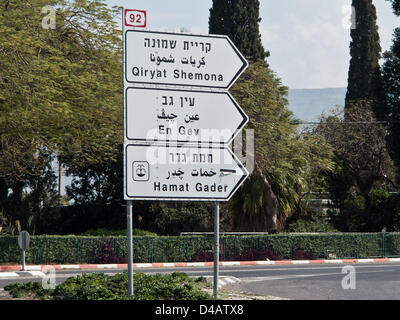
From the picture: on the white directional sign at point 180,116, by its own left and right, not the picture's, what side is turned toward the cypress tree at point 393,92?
back

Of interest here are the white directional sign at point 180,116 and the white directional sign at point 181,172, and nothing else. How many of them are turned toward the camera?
2

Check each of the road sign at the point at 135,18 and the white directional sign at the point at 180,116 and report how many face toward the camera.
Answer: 2

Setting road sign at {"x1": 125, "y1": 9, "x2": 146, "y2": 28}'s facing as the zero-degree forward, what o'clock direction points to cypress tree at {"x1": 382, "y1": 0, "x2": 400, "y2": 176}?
The cypress tree is roughly at 7 o'clock from the road sign.

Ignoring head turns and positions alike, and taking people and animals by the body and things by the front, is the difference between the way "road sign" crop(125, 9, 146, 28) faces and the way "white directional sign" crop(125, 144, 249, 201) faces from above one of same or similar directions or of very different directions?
same or similar directions

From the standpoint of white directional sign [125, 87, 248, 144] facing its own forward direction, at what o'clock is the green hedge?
The green hedge is roughly at 6 o'clock from the white directional sign.

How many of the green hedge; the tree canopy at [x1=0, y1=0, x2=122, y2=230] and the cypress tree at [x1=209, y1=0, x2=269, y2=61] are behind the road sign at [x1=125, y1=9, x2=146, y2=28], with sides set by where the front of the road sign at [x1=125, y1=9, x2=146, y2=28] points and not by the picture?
3

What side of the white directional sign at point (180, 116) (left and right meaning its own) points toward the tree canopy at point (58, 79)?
back

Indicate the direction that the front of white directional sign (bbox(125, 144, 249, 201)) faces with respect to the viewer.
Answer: facing the viewer

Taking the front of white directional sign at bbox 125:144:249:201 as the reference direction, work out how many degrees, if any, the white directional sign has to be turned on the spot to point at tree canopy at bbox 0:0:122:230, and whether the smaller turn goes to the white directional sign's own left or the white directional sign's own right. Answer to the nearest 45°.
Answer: approximately 180°

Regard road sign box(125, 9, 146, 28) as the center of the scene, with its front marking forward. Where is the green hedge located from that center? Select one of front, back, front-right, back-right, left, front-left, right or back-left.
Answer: back

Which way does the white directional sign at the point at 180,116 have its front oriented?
toward the camera

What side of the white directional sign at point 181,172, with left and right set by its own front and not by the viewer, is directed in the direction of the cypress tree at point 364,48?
back

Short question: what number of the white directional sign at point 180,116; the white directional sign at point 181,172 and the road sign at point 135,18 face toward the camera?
3

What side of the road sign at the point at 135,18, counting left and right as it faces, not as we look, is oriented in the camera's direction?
front

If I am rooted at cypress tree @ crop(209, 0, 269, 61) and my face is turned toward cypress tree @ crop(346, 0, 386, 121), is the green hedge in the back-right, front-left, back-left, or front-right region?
back-right
